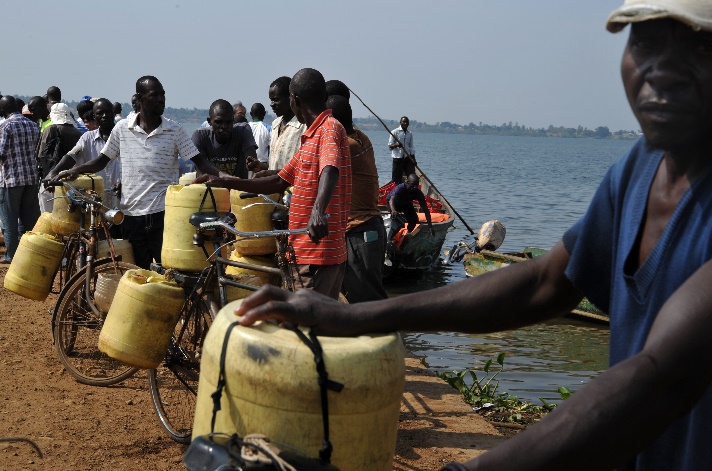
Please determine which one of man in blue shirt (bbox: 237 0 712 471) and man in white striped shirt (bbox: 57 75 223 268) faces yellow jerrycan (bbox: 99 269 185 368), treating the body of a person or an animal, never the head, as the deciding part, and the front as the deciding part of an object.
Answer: the man in white striped shirt

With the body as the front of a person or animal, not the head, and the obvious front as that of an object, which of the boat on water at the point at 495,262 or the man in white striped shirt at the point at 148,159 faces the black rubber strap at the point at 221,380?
the man in white striped shirt

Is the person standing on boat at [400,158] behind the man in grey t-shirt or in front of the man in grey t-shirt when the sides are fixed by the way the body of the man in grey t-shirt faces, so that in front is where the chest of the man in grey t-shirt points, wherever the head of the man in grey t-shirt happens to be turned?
behind

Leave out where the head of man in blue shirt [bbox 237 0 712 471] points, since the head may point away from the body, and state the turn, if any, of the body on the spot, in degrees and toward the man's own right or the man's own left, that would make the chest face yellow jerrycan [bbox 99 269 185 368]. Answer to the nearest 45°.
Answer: approximately 90° to the man's own right

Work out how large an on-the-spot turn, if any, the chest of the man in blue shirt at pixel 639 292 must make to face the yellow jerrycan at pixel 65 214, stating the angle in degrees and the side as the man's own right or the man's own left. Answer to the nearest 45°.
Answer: approximately 90° to the man's own right

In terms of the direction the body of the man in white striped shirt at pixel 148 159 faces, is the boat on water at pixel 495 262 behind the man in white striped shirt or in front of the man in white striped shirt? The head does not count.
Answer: behind

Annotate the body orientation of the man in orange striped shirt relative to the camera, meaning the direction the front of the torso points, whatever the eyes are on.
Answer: to the viewer's left

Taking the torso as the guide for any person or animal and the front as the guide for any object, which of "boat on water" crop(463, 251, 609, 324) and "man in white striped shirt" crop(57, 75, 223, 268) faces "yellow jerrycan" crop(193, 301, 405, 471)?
the man in white striped shirt

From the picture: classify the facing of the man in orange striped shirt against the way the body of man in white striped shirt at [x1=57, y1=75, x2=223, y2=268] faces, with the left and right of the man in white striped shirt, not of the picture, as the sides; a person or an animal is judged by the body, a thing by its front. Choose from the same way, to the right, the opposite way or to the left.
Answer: to the right
